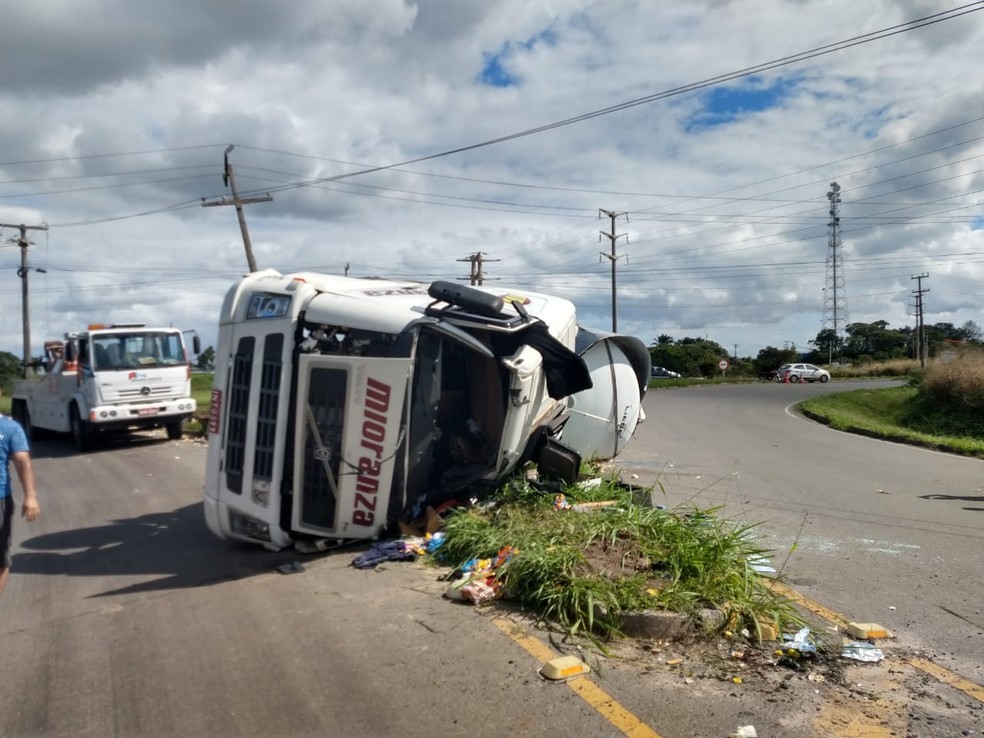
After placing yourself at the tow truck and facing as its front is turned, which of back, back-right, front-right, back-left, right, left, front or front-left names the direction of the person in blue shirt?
front-right

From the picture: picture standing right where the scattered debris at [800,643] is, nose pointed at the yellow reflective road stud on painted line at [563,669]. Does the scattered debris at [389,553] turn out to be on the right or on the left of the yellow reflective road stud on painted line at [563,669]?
right

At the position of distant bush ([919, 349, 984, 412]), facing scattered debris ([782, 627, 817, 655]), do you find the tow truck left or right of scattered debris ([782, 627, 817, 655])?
right

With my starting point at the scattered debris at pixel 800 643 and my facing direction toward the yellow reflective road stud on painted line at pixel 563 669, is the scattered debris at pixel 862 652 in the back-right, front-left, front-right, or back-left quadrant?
back-left

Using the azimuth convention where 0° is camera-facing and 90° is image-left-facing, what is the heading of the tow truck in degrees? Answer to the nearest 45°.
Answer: approximately 315°
